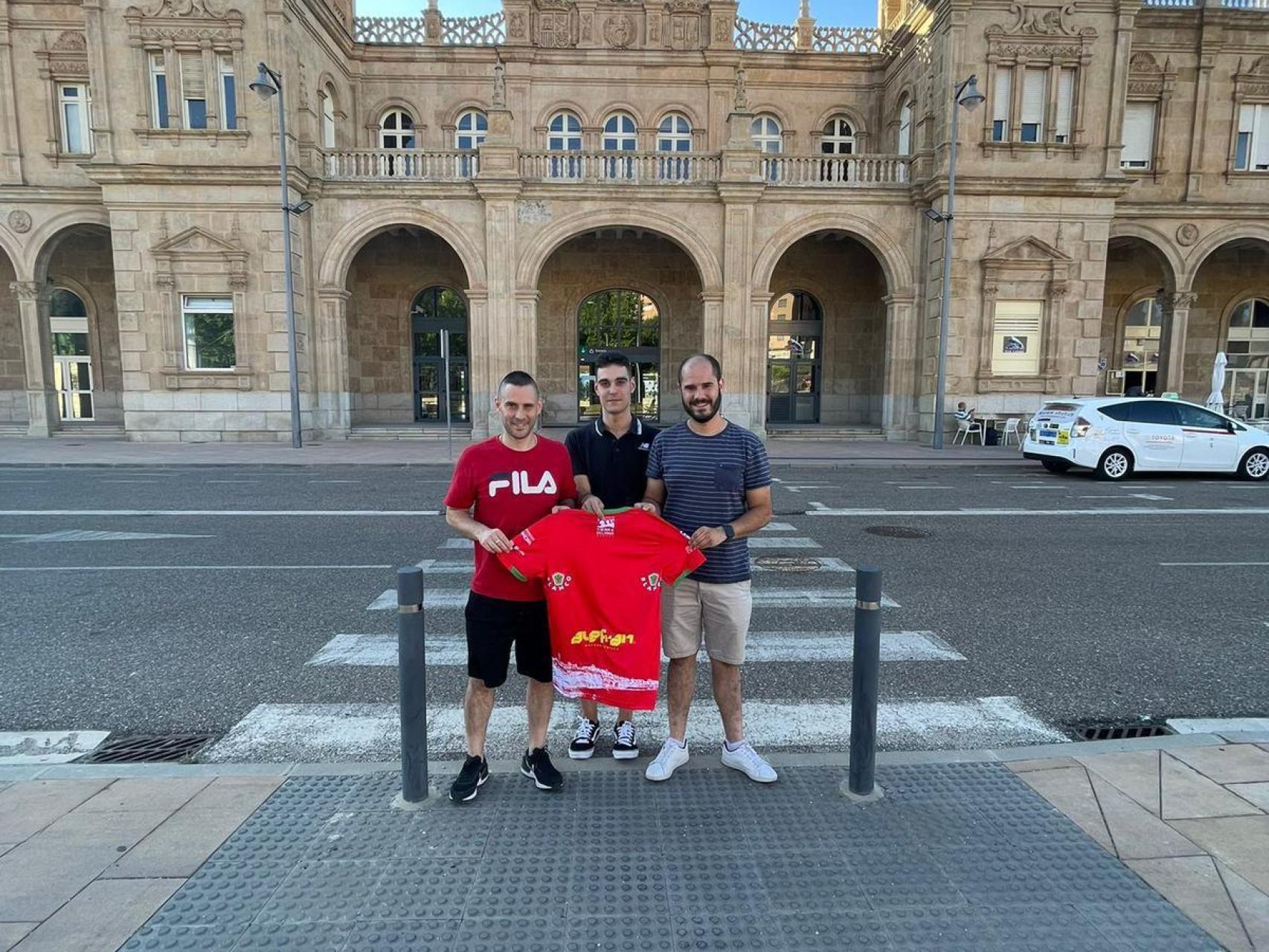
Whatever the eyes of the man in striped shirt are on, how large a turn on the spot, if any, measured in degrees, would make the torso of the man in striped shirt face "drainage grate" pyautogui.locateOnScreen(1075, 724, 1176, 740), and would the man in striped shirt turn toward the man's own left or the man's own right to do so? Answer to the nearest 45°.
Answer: approximately 90° to the man's own left

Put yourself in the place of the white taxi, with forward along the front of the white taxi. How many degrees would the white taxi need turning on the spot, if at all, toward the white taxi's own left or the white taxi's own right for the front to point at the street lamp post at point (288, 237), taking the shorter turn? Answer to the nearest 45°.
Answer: approximately 135° to the white taxi's own left

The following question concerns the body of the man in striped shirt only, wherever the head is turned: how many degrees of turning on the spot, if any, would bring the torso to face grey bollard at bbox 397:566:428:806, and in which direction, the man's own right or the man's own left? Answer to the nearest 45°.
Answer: approximately 45° to the man's own right

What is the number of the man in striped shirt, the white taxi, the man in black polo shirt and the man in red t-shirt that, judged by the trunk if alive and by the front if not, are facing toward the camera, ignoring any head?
3

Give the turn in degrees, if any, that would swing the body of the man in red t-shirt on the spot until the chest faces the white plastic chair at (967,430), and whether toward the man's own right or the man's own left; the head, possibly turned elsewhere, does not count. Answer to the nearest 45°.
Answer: approximately 135° to the man's own left

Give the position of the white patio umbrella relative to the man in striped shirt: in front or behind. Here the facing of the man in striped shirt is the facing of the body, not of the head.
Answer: behind

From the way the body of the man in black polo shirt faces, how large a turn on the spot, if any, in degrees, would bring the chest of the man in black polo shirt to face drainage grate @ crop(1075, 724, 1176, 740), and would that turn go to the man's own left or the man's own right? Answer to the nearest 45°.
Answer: approximately 90° to the man's own left

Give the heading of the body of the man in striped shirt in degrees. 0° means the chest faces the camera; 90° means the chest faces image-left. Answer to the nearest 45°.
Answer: approximately 0°
